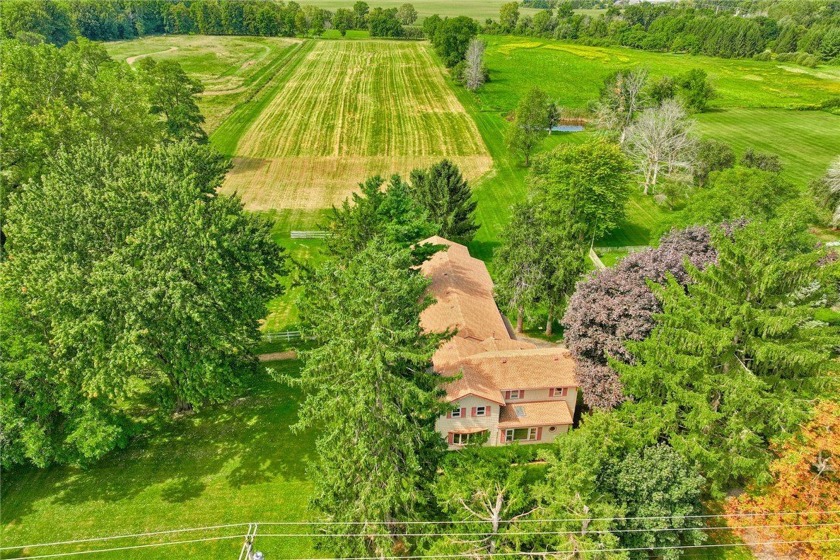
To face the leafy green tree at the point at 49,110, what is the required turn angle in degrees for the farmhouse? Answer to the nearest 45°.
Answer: approximately 90° to its right

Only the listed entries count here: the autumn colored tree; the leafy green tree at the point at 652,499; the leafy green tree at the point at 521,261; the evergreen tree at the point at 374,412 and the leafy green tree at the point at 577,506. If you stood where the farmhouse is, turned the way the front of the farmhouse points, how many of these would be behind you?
1

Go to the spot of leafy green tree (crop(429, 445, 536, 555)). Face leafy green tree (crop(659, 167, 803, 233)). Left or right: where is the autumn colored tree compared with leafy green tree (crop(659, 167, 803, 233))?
right

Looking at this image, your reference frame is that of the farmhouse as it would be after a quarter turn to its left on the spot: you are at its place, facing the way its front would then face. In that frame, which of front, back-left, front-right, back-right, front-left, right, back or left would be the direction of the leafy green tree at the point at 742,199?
front-left

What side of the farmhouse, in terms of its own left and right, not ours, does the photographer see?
front

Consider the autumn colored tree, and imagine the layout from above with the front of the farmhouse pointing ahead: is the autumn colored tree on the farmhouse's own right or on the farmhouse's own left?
on the farmhouse's own left

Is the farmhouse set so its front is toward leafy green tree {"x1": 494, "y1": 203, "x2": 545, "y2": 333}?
no

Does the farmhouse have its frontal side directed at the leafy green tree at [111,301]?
no

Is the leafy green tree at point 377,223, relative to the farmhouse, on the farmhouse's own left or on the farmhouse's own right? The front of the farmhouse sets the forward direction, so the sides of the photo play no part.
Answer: on the farmhouse's own right

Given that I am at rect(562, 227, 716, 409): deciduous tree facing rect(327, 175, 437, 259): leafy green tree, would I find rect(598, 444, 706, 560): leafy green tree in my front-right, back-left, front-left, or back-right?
back-left

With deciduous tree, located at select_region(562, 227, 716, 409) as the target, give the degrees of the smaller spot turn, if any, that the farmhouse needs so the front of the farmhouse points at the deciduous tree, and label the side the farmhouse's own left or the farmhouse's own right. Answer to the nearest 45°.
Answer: approximately 90° to the farmhouse's own left

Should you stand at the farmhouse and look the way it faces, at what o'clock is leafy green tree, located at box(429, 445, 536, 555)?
The leafy green tree is roughly at 12 o'clock from the farmhouse.
